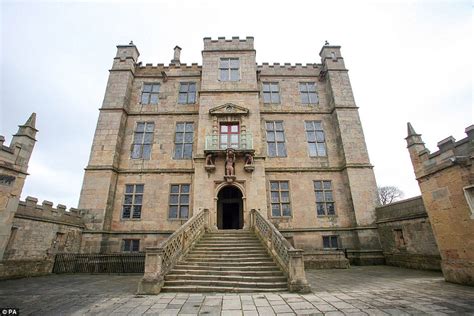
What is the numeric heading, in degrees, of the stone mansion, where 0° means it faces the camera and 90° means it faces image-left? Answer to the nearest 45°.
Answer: approximately 0°

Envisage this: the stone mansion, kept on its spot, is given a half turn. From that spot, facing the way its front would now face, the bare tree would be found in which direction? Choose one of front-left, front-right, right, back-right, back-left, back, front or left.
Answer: front-right

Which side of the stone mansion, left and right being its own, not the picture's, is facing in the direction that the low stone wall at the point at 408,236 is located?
left
